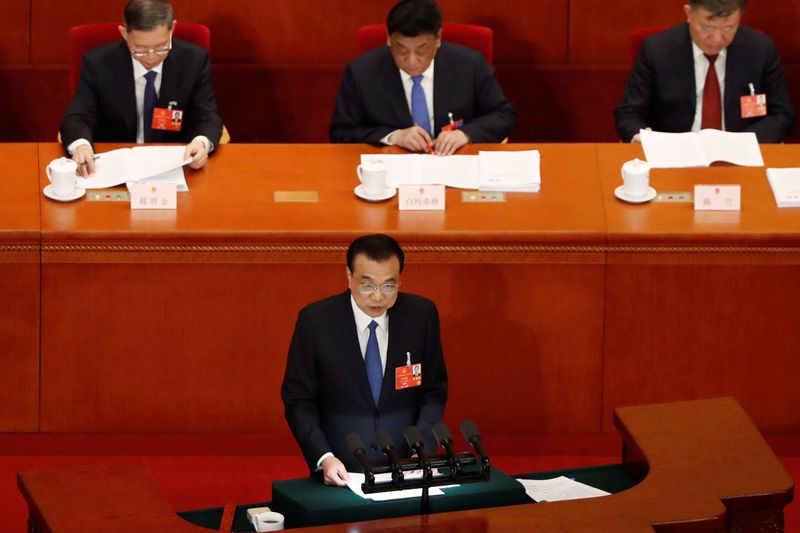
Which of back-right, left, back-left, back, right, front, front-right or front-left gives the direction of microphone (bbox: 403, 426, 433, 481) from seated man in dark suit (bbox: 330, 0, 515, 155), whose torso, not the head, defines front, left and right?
front

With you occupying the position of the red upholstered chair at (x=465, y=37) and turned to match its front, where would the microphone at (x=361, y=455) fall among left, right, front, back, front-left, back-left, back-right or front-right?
front

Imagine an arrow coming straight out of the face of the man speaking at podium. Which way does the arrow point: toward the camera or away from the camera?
toward the camera

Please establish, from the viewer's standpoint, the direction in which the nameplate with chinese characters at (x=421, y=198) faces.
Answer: facing the viewer

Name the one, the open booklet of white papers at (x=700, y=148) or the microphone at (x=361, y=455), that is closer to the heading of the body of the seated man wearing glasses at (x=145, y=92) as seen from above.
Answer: the microphone

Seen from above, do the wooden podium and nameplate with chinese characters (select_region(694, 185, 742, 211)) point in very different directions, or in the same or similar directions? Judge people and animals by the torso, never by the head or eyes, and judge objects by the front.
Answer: same or similar directions

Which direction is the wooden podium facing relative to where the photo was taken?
toward the camera

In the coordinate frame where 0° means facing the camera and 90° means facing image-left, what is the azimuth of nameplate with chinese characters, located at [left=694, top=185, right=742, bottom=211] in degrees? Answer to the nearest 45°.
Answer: approximately 0°

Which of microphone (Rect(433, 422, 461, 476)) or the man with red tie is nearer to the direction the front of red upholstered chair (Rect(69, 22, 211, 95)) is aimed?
the microphone

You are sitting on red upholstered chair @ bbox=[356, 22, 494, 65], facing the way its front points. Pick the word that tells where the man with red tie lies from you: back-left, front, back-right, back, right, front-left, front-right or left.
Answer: left

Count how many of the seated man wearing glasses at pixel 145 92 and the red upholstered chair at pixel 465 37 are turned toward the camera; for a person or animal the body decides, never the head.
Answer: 2

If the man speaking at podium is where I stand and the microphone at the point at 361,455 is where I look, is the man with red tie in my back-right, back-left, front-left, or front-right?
back-left
